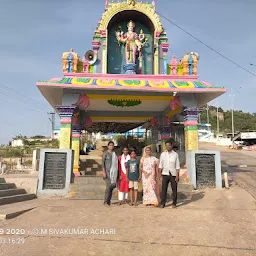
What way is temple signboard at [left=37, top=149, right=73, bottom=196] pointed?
toward the camera

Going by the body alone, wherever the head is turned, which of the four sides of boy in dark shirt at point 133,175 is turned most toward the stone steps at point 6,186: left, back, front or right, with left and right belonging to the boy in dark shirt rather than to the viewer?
right

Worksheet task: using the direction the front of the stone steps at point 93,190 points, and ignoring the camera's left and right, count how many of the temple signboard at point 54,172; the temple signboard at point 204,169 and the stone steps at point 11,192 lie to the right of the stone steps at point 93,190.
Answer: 2

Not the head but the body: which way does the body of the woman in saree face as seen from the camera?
toward the camera

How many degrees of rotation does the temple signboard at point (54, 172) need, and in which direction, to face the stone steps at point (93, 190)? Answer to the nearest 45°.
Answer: approximately 90° to its left

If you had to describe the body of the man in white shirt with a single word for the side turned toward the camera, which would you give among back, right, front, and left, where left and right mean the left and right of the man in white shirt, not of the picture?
front

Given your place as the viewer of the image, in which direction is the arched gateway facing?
facing the viewer

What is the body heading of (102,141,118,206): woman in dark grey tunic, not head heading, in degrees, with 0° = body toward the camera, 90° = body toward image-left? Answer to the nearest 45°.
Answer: approximately 0°

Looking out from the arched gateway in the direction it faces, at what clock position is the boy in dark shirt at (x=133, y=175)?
The boy in dark shirt is roughly at 12 o'clock from the arched gateway.

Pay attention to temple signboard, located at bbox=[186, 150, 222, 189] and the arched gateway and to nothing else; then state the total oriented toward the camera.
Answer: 2

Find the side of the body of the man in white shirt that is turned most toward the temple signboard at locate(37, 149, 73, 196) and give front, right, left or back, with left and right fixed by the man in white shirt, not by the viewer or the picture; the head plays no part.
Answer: right
